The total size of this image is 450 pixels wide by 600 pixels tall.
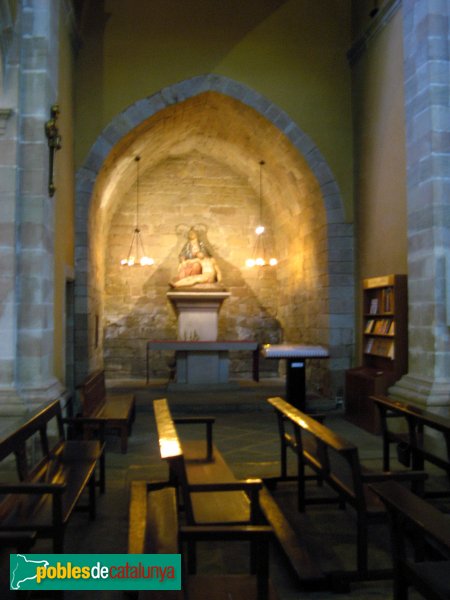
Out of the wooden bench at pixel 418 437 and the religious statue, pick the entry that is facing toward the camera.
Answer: the religious statue

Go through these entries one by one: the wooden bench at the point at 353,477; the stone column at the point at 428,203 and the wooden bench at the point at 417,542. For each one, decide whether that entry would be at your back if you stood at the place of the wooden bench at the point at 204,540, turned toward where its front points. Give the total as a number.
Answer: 0

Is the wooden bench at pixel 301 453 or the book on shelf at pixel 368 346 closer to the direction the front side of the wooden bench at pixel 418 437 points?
the book on shelf

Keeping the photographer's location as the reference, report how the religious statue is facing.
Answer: facing the viewer

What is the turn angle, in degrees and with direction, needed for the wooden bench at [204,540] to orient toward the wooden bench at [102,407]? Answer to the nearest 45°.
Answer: approximately 90° to its left

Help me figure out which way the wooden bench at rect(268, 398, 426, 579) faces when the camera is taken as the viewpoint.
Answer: facing away from the viewer and to the right of the viewer

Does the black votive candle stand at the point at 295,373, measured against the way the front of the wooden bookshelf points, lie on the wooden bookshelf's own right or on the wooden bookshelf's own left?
on the wooden bookshelf's own right

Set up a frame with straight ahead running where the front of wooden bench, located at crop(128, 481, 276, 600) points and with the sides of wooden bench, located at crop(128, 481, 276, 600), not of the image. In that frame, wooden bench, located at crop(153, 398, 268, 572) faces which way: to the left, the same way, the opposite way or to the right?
the same way

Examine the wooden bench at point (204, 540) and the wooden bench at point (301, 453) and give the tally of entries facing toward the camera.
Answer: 0
